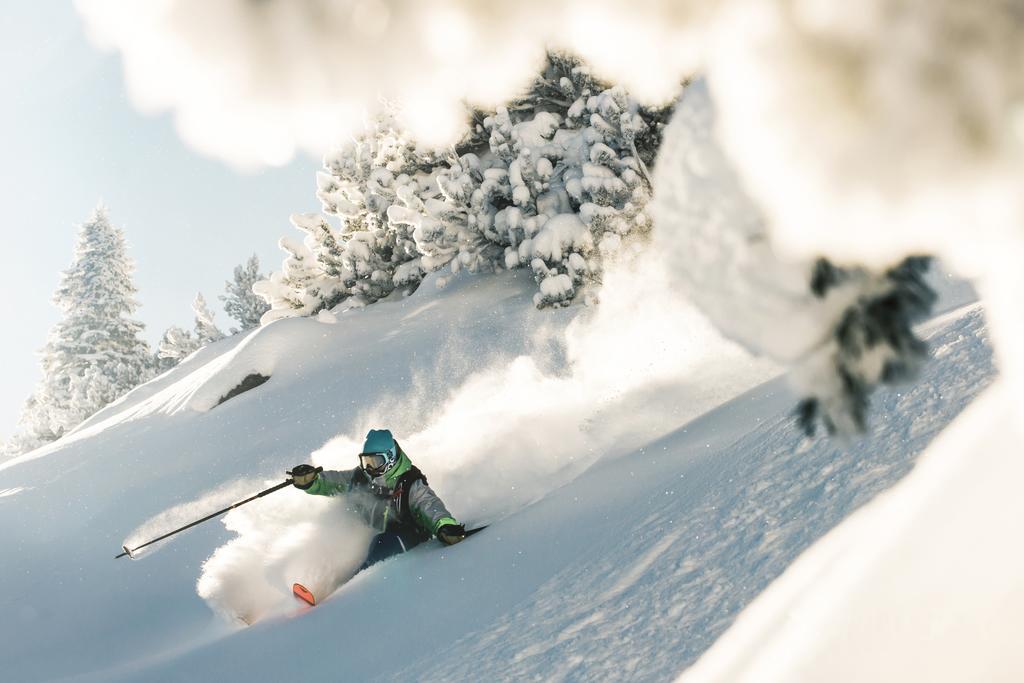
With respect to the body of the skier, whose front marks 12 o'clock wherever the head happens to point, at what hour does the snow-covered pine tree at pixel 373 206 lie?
The snow-covered pine tree is roughly at 5 o'clock from the skier.

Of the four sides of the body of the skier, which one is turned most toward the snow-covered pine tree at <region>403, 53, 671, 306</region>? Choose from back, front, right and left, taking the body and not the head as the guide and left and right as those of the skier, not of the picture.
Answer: back

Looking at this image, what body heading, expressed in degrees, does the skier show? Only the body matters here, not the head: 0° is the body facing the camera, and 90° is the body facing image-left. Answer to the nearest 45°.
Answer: approximately 45°

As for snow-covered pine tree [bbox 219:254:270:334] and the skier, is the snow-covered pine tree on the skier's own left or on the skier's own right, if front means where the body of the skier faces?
on the skier's own right

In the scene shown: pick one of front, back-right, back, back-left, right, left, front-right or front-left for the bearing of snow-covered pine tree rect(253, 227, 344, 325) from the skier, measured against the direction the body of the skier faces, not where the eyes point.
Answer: back-right

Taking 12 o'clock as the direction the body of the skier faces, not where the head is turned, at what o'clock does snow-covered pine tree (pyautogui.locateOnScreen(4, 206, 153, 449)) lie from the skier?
The snow-covered pine tree is roughly at 4 o'clock from the skier.

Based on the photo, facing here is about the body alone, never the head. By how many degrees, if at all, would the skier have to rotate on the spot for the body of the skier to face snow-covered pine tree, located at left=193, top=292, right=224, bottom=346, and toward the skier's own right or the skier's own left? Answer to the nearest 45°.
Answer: approximately 135° to the skier's own right

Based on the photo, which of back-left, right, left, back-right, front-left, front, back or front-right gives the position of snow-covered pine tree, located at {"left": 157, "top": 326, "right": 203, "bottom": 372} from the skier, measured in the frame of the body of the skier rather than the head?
back-right
